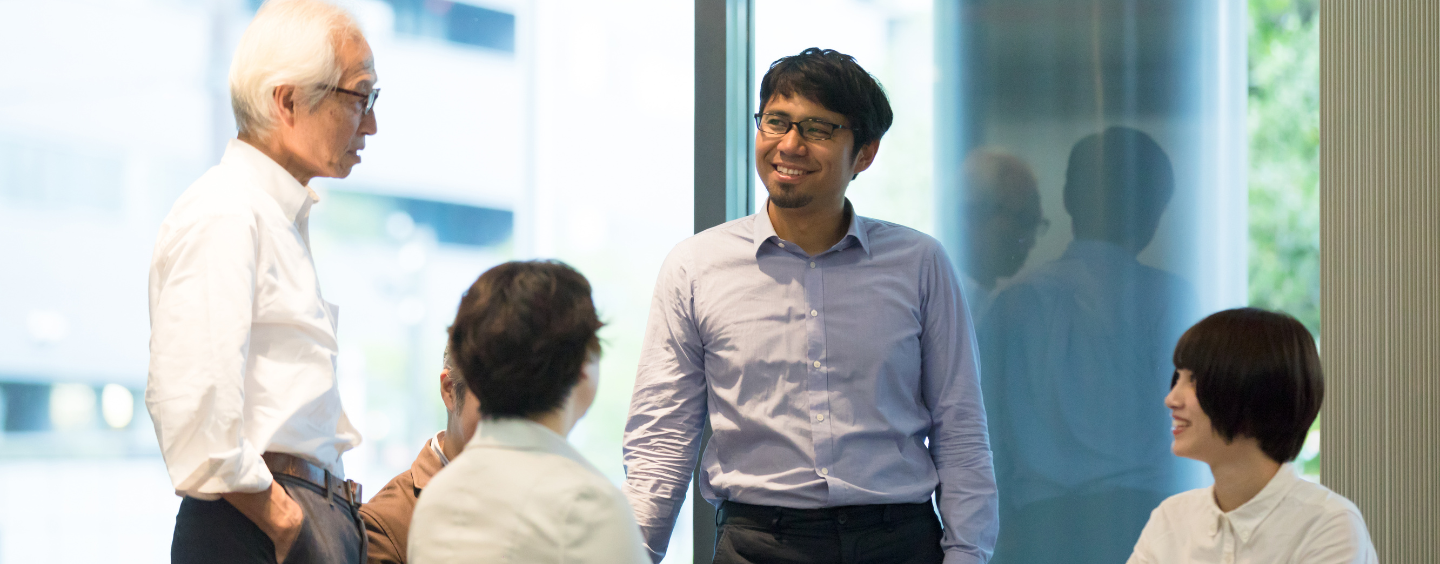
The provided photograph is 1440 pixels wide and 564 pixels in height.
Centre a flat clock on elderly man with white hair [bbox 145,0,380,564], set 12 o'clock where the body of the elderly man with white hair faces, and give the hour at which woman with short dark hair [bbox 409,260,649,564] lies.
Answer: The woman with short dark hair is roughly at 2 o'clock from the elderly man with white hair.

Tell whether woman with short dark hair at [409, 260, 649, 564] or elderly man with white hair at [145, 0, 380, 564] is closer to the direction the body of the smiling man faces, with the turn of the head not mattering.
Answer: the woman with short dark hair

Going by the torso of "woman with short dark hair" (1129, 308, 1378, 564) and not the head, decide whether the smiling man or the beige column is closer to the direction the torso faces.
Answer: the smiling man

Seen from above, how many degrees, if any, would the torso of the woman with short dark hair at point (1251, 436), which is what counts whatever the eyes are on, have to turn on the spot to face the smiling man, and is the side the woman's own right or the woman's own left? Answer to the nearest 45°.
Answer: approximately 45° to the woman's own right

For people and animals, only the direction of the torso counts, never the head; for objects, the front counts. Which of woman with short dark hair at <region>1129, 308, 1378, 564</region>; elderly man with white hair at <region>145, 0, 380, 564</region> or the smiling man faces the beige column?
the elderly man with white hair

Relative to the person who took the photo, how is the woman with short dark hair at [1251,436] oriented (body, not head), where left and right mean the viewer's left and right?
facing the viewer and to the left of the viewer

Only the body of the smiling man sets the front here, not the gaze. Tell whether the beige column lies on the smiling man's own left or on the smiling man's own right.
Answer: on the smiling man's own left

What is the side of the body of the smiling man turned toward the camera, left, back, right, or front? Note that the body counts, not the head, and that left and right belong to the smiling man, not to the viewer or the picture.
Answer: front

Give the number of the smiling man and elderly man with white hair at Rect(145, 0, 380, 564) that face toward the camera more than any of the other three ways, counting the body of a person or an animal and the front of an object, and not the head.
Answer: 1

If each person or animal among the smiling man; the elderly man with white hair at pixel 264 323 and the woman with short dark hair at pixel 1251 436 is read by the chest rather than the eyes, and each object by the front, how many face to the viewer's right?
1

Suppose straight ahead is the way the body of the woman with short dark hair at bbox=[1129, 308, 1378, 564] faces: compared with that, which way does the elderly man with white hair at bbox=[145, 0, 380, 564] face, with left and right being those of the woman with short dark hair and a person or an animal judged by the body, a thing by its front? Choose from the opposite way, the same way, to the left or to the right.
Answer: the opposite way

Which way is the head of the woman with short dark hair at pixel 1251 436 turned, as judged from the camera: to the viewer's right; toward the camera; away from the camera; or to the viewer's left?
to the viewer's left

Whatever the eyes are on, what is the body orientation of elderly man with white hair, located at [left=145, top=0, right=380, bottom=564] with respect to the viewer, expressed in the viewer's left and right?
facing to the right of the viewer

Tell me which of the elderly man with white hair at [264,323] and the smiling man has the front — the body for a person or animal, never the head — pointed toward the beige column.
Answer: the elderly man with white hair

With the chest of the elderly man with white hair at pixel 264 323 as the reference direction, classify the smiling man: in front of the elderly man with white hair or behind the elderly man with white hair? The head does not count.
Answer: in front

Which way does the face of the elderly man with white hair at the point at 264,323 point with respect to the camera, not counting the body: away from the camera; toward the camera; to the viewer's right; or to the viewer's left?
to the viewer's right

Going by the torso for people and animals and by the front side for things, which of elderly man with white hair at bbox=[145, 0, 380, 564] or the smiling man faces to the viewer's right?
the elderly man with white hair

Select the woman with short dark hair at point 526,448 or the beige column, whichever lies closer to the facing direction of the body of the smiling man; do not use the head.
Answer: the woman with short dark hair
